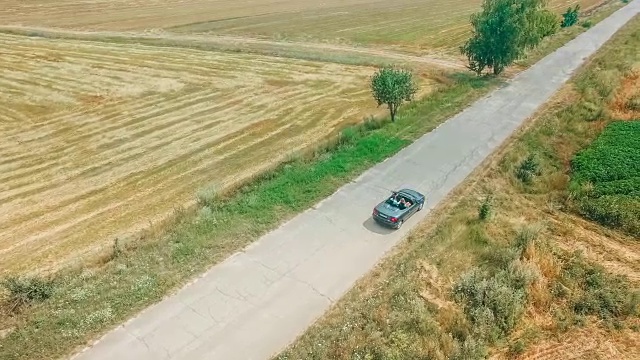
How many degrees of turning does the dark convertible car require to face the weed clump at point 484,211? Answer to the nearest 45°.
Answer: approximately 45° to its right

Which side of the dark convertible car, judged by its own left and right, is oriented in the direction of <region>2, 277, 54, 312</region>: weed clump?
back

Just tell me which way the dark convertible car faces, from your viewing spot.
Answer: facing away from the viewer and to the right of the viewer

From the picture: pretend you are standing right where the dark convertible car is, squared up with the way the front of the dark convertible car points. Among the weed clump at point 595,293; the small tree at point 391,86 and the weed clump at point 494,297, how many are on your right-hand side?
2

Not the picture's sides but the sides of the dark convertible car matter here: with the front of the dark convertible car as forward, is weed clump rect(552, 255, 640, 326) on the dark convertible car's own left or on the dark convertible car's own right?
on the dark convertible car's own right

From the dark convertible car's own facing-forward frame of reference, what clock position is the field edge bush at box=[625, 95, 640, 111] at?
The field edge bush is roughly at 12 o'clock from the dark convertible car.

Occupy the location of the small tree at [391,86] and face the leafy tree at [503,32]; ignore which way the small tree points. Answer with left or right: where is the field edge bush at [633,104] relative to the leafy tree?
right

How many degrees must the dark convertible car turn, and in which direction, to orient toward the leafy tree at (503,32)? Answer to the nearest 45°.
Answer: approximately 45° to its left

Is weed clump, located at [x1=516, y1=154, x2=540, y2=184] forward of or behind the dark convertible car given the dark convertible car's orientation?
forward

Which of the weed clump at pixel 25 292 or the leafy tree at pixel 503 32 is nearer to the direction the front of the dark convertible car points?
the leafy tree

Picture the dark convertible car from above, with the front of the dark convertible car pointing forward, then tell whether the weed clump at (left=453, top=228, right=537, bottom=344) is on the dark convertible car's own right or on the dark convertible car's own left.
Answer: on the dark convertible car's own right
